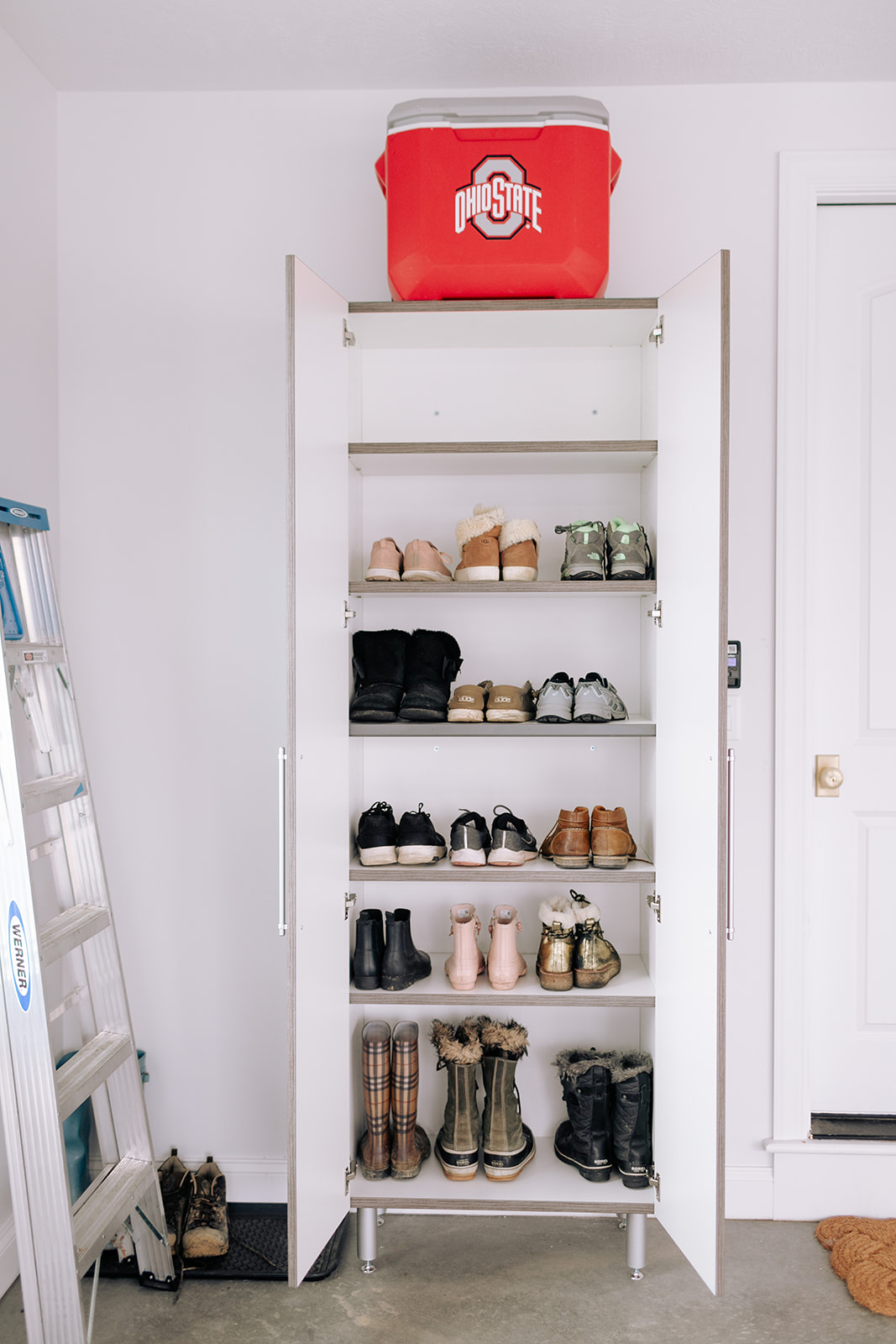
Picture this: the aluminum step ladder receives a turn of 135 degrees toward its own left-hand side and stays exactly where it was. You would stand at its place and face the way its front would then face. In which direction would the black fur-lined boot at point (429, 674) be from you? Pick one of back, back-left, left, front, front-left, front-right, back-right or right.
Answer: right
